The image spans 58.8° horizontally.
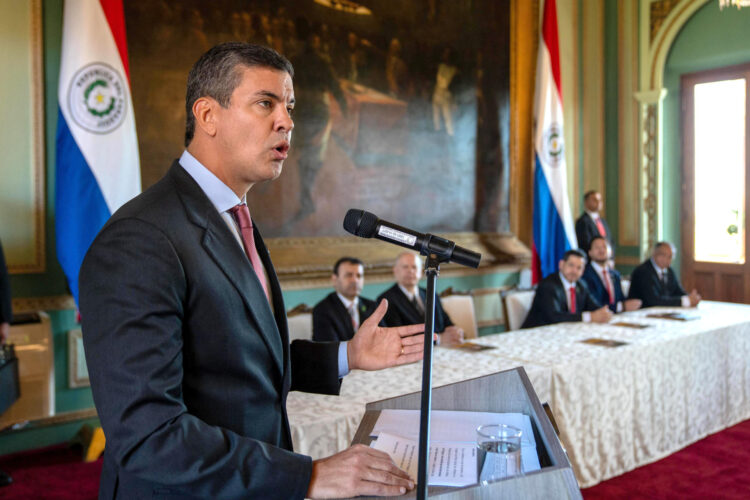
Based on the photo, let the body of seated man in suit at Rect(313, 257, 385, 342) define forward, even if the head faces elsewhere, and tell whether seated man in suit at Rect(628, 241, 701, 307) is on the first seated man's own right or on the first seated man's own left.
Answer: on the first seated man's own left

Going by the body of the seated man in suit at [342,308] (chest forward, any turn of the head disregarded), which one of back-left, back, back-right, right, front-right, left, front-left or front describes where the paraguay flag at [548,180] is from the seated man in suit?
left

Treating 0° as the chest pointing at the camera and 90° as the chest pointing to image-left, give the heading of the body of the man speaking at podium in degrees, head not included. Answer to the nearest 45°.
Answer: approximately 270°

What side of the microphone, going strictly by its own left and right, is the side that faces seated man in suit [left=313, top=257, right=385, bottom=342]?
right

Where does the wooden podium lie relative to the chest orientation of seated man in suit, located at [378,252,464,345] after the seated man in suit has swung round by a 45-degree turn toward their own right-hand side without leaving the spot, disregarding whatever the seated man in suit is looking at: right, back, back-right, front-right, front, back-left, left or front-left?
front

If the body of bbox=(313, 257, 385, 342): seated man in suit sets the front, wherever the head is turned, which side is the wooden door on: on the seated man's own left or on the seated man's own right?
on the seated man's own left

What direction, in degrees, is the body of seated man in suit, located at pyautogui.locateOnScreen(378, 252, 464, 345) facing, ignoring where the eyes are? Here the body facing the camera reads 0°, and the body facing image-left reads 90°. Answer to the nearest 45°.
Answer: approximately 315°

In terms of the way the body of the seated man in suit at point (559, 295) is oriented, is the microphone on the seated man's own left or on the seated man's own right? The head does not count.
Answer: on the seated man's own right

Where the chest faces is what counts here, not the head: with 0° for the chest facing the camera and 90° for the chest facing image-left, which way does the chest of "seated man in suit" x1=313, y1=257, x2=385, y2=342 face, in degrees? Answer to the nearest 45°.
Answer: approximately 315°

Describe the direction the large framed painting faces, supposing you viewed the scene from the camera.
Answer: facing the viewer
